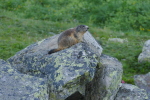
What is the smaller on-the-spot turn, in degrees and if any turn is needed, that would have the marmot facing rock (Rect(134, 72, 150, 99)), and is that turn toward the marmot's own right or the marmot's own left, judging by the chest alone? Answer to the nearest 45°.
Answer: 0° — it already faces it

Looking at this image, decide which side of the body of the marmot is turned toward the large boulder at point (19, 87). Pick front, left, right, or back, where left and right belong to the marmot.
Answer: right

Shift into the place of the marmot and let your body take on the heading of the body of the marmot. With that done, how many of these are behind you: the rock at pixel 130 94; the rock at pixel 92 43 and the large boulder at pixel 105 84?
0

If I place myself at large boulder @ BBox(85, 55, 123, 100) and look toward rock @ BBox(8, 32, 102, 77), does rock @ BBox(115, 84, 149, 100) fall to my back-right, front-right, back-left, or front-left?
back-right

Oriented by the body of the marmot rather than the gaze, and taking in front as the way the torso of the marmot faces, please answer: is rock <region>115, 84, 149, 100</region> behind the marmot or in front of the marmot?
in front

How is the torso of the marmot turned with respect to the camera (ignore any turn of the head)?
to the viewer's right

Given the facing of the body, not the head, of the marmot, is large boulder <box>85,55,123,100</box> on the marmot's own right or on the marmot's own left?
on the marmot's own right

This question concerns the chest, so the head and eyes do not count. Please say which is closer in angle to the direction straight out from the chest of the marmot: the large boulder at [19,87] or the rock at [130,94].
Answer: the rock

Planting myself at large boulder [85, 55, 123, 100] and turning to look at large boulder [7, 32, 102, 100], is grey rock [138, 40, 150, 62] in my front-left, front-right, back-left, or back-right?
back-right

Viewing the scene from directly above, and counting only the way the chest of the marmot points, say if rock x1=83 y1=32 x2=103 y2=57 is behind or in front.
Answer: in front
